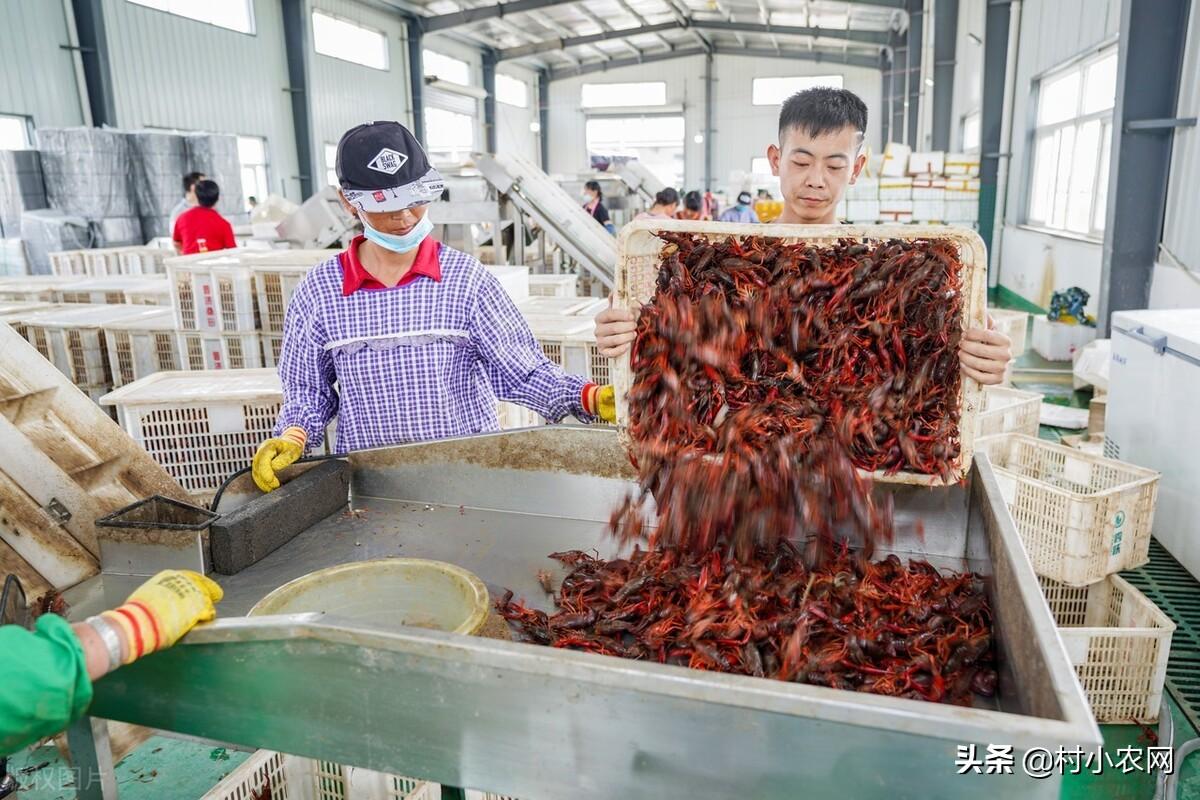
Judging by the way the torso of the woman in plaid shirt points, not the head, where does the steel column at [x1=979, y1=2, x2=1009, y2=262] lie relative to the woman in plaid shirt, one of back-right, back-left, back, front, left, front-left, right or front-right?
back-left

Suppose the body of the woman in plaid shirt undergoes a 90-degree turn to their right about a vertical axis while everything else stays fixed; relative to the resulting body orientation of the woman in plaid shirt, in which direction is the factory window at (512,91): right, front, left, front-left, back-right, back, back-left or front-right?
right

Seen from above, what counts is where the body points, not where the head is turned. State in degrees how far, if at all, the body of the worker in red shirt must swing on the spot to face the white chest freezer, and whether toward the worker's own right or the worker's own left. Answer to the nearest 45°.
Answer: approximately 135° to the worker's own right

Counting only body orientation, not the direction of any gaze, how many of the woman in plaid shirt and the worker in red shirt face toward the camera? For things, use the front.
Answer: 1

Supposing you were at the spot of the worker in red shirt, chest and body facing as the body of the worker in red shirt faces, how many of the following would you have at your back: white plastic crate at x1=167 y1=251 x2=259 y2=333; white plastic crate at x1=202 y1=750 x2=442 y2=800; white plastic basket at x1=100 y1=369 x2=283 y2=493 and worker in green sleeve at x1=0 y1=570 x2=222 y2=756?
4

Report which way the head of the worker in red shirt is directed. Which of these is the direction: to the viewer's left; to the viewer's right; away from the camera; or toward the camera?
away from the camera

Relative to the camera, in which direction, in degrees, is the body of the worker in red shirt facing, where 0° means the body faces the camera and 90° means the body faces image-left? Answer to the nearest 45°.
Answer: approximately 180°

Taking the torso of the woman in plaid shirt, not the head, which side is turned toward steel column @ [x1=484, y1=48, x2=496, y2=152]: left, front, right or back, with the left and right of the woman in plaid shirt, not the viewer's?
back

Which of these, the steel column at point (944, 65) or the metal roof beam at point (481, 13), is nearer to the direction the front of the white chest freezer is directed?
the metal roof beam

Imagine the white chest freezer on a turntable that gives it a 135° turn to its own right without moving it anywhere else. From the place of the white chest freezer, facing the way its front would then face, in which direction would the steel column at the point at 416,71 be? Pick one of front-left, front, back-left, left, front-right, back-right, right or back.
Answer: front-left

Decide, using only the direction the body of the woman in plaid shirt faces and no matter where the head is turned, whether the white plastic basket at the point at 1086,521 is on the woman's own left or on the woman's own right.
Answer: on the woman's own left

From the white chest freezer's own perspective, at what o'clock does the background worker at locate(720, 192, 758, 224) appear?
The background worker is roughly at 3 o'clock from the white chest freezer.

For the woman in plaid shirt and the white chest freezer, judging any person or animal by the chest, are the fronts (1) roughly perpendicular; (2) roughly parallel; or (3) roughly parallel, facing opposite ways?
roughly perpendicular

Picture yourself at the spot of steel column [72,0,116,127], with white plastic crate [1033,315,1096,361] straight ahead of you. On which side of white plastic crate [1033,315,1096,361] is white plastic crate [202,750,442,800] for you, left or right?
right

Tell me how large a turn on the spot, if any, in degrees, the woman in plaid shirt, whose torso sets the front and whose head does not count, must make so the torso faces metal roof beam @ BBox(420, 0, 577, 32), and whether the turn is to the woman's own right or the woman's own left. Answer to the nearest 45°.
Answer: approximately 180°

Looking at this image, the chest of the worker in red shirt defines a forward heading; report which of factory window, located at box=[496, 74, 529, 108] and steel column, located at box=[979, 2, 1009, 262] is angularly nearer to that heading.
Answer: the factory window

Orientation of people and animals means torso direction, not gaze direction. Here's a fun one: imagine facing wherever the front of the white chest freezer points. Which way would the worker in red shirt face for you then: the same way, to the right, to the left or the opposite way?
to the right
